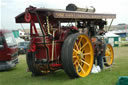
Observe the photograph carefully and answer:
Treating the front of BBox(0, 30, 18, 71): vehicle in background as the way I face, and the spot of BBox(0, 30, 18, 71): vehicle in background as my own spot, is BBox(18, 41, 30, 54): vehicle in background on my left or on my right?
on my left

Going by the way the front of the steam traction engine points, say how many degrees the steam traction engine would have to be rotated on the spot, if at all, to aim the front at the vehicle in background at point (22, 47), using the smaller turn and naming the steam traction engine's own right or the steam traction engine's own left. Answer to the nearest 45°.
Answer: approximately 45° to the steam traction engine's own left
